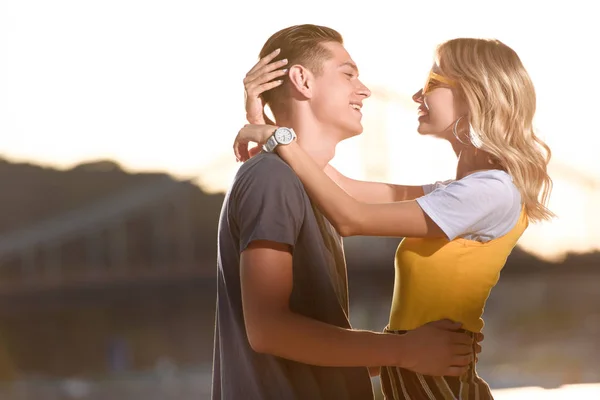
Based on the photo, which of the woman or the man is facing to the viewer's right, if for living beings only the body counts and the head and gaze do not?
the man

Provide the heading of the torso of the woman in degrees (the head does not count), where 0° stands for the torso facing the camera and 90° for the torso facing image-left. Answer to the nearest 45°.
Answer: approximately 90°

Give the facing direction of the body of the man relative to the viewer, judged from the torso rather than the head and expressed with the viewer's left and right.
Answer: facing to the right of the viewer

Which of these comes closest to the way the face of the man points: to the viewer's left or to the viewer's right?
to the viewer's right

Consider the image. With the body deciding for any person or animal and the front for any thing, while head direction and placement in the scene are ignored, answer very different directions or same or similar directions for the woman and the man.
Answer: very different directions

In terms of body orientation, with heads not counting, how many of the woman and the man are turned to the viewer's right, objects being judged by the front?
1

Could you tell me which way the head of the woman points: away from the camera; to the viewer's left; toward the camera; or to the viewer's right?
to the viewer's left
